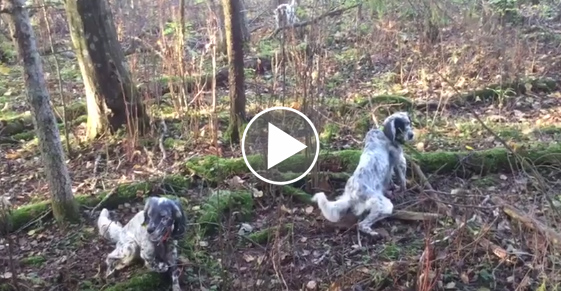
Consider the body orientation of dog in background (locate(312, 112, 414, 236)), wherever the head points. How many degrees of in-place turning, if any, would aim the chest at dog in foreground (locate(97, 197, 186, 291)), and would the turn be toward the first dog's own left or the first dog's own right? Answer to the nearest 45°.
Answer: approximately 180°

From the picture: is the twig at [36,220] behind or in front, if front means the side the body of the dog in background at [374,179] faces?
behind

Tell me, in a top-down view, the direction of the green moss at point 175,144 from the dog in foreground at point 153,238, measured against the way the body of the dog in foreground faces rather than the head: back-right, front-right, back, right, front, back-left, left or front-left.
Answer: back-left

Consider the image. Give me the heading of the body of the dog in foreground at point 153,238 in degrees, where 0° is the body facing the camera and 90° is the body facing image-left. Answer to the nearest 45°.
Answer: approximately 315°

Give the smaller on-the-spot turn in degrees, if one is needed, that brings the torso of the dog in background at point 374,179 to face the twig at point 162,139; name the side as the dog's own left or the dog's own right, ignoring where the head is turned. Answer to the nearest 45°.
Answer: approximately 90° to the dog's own left

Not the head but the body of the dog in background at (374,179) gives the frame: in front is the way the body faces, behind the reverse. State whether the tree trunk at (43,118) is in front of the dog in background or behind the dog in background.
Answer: behind

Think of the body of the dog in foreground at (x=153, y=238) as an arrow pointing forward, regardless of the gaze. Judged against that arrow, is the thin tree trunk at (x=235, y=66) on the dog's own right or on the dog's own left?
on the dog's own left

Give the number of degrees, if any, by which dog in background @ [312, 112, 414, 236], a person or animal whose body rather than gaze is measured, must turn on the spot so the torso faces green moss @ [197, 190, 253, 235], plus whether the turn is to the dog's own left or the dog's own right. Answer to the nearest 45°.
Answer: approximately 135° to the dog's own left

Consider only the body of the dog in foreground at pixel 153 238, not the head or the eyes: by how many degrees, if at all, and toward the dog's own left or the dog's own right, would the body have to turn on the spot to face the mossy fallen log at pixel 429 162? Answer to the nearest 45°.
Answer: approximately 45° to the dog's own left

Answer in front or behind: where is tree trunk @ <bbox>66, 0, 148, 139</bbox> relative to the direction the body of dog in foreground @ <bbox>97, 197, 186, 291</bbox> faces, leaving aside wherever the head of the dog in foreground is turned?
behind

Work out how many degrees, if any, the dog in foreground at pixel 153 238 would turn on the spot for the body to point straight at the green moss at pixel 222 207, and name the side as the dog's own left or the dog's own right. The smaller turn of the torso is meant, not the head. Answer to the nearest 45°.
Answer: approximately 90° to the dog's own left

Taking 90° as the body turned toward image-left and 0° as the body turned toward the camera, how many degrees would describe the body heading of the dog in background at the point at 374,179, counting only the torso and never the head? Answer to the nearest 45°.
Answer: approximately 225°
